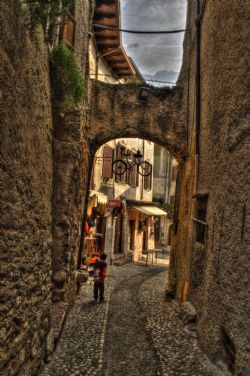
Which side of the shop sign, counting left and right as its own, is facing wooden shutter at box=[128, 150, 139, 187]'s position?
back

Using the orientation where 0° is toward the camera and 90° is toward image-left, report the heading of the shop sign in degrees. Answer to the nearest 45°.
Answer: approximately 0°

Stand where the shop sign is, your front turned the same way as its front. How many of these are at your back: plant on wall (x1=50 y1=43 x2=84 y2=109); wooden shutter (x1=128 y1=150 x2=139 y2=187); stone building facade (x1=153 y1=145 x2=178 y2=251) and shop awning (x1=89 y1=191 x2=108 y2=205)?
2

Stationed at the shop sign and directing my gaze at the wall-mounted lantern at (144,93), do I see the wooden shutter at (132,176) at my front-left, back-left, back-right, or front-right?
back-left

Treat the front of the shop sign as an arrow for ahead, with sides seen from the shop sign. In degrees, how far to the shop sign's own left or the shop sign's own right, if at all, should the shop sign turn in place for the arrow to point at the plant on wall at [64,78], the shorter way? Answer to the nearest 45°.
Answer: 0° — it already faces it

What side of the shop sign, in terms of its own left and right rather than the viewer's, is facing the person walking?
front

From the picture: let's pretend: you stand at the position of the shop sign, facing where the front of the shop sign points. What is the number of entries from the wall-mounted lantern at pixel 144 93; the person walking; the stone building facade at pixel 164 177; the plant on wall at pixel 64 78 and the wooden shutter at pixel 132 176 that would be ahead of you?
3

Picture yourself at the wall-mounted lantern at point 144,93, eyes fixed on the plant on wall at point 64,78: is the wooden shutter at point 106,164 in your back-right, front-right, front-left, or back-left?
back-right

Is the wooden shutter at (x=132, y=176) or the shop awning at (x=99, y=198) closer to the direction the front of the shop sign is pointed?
the shop awning

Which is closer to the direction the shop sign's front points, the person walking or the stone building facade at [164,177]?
the person walking
